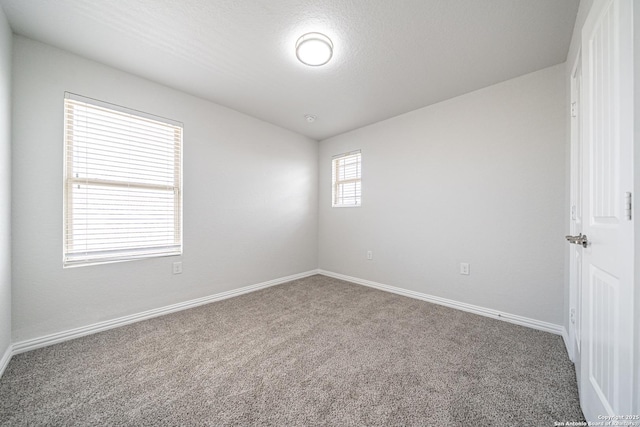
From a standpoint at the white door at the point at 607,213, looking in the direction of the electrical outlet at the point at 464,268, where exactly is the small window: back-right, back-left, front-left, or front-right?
front-left

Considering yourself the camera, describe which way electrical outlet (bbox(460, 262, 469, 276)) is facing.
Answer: facing the viewer

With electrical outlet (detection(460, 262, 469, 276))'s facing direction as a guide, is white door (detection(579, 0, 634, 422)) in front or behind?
in front

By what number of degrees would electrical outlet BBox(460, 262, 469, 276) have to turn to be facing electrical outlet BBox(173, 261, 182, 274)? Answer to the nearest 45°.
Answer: approximately 45° to its right

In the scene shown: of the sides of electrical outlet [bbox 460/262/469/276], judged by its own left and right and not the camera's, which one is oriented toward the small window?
right

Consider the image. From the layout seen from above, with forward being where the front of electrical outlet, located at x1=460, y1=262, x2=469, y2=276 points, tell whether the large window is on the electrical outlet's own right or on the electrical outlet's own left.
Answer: on the electrical outlet's own right

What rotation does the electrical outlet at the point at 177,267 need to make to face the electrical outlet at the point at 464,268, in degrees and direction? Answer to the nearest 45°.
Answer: approximately 45° to its left

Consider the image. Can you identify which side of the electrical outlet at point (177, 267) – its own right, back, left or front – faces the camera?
front

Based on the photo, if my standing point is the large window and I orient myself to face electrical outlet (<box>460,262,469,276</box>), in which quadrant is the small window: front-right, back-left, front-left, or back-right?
front-left

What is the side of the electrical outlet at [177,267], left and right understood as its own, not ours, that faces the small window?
left

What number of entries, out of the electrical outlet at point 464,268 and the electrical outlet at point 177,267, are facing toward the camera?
2
